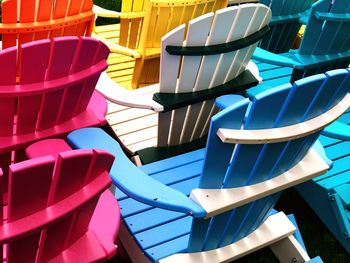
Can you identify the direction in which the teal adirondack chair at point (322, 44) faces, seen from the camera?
facing away from the viewer and to the left of the viewer

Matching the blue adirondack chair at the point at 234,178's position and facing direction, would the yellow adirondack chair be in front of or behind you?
in front

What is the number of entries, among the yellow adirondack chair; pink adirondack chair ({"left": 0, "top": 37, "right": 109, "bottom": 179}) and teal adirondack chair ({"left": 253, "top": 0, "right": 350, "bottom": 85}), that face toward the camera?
0

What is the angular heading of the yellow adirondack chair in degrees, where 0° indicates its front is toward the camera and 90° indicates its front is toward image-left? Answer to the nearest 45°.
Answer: approximately 135°

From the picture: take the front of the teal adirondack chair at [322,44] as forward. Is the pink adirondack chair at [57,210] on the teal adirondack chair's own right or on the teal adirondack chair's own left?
on the teal adirondack chair's own left

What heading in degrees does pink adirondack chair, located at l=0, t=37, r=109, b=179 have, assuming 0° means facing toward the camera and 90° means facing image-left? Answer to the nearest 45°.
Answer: approximately 135°

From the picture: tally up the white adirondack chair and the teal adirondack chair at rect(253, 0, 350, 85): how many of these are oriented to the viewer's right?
0

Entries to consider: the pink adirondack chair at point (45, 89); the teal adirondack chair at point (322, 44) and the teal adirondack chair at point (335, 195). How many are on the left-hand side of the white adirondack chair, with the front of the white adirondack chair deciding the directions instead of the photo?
1

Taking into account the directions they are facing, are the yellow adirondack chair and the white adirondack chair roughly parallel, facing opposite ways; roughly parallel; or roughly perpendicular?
roughly parallel

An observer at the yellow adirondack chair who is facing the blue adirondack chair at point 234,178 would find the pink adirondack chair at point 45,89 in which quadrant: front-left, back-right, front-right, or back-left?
front-right

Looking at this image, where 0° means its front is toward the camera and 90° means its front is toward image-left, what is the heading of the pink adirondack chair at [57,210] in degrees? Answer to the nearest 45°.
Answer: approximately 135°

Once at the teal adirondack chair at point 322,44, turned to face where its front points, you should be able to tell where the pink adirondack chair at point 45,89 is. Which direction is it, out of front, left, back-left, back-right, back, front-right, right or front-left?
left

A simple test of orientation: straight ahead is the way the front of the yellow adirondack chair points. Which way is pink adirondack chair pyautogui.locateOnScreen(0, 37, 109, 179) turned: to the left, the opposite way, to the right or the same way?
the same way

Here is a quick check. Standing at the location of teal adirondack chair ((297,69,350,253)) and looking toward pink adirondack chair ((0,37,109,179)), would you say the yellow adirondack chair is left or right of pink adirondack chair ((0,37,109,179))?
right

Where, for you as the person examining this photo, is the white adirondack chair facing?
facing away from the viewer and to the left of the viewer

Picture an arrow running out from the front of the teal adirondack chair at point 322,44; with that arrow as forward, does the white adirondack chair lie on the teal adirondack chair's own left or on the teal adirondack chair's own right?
on the teal adirondack chair's own left

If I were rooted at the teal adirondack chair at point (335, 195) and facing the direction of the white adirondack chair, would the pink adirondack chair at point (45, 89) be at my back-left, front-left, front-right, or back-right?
front-left

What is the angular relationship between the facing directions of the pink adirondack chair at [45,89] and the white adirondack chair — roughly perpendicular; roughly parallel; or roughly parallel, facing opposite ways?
roughly parallel

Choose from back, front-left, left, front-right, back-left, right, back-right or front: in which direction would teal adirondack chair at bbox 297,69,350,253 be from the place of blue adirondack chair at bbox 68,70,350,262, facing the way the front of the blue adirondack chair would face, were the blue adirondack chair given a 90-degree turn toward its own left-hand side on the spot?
back

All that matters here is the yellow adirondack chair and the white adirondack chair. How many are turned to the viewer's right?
0

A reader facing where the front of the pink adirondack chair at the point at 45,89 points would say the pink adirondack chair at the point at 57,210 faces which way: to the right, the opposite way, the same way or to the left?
the same way

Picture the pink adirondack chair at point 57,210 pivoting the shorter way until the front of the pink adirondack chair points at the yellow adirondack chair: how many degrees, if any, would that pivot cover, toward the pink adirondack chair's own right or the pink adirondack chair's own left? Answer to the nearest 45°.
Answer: approximately 45° to the pink adirondack chair's own right
